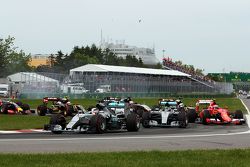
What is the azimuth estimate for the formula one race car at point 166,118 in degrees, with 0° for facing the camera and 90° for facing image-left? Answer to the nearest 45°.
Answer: approximately 0°

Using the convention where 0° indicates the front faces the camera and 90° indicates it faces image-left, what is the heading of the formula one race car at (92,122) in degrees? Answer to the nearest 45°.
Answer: approximately 45°

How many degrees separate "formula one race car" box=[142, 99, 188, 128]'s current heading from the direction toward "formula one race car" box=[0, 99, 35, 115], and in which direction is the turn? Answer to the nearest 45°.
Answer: approximately 135° to its right

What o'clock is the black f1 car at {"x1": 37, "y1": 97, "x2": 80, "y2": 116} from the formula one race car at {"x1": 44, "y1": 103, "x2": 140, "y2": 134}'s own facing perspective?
The black f1 car is roughly at 4 o'clock from the formula one race car.

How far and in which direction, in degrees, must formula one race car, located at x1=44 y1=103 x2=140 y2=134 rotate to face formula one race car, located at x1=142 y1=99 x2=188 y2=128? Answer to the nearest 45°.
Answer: approximately 180°

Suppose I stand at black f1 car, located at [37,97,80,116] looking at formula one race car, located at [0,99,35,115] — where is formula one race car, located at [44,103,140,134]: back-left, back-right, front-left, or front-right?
back-left

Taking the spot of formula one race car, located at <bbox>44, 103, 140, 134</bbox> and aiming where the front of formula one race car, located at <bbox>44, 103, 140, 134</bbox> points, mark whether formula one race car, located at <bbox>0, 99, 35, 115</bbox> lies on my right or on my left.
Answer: on my right
